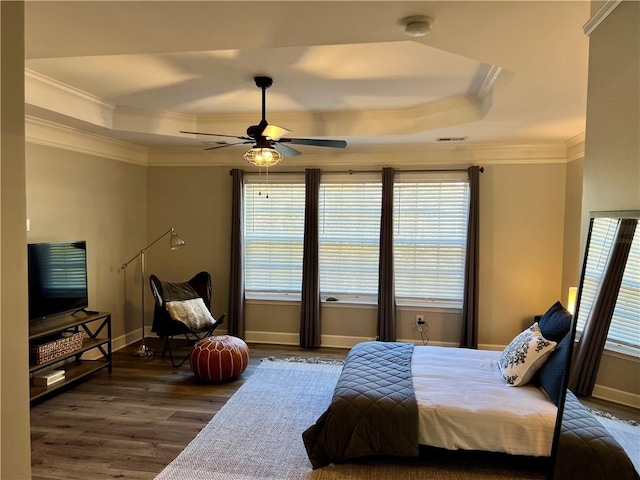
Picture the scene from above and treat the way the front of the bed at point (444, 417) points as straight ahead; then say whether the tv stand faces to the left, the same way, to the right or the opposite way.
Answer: the opposite way

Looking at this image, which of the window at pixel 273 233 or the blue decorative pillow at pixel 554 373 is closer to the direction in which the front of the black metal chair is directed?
the blue decorative pillow

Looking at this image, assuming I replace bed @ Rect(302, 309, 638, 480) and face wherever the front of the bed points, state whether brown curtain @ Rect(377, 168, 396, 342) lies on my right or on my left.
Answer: on my right

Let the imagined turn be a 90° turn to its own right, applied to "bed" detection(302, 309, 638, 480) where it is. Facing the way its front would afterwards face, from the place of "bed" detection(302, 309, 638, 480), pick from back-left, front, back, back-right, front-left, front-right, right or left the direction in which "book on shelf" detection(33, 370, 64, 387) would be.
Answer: left

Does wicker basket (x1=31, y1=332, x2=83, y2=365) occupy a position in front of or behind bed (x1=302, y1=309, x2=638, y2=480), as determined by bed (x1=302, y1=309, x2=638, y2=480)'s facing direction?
in front

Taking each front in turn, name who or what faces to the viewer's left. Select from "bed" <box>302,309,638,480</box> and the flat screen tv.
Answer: the bed

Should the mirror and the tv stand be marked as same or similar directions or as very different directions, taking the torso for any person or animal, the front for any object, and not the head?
very different directions

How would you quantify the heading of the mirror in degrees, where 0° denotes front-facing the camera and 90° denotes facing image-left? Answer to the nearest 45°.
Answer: approximately 45°

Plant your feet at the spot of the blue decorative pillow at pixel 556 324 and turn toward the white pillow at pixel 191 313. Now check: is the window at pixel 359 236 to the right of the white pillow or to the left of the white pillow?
right

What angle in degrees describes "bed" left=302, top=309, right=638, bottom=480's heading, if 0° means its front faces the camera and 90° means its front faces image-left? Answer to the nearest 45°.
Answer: approximately 90°

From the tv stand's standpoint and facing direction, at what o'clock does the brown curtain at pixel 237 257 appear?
The brown curtain is roughly at 10 o'clock from the tv stand.

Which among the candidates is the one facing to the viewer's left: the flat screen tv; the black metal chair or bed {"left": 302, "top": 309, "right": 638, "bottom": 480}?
the bed

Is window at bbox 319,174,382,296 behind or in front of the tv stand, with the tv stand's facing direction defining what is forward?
in front

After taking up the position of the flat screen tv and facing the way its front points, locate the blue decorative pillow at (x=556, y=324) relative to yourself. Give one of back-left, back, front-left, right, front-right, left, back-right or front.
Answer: front
